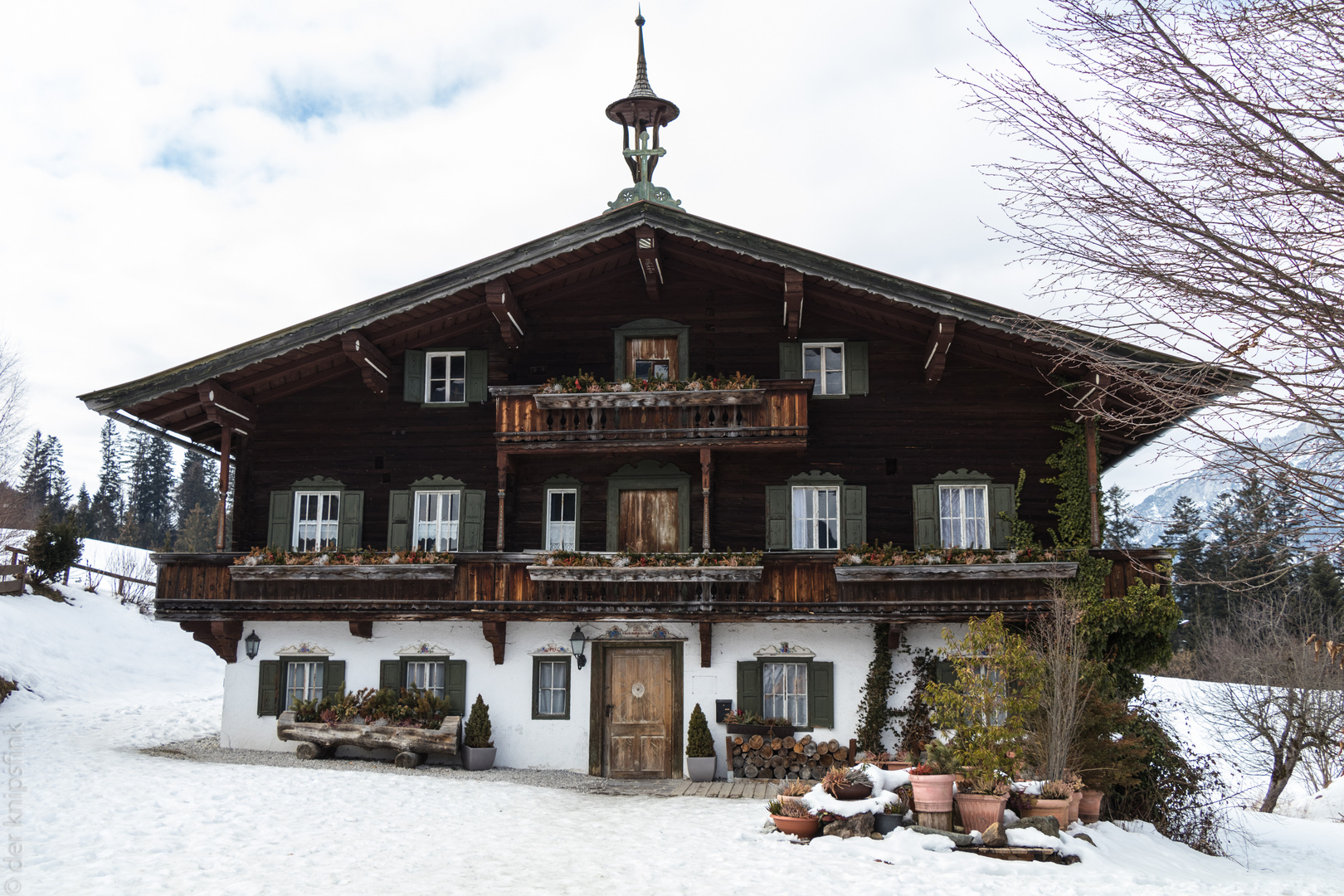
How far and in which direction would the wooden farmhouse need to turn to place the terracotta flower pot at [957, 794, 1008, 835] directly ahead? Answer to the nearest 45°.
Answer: approximately 45° to its left

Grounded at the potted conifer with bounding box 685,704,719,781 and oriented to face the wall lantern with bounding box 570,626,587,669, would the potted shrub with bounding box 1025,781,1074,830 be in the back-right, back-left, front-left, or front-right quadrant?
back-left

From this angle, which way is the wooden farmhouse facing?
toward the camera

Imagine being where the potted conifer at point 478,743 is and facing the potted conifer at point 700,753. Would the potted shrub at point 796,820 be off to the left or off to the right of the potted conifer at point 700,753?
right

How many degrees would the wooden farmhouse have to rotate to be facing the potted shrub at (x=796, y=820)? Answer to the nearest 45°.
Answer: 0° — it already faces it

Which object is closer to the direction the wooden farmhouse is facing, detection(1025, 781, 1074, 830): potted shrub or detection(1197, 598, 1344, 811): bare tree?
the potted shrub

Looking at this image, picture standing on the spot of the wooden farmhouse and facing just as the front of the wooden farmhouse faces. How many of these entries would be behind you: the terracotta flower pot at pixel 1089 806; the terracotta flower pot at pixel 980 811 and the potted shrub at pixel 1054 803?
0

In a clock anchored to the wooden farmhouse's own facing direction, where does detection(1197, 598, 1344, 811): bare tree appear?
The bare tree is roughly at 8 o'clock from the wooden farmhouse.

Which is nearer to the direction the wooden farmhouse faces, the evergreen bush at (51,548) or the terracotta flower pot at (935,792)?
the terracotta flower pot
